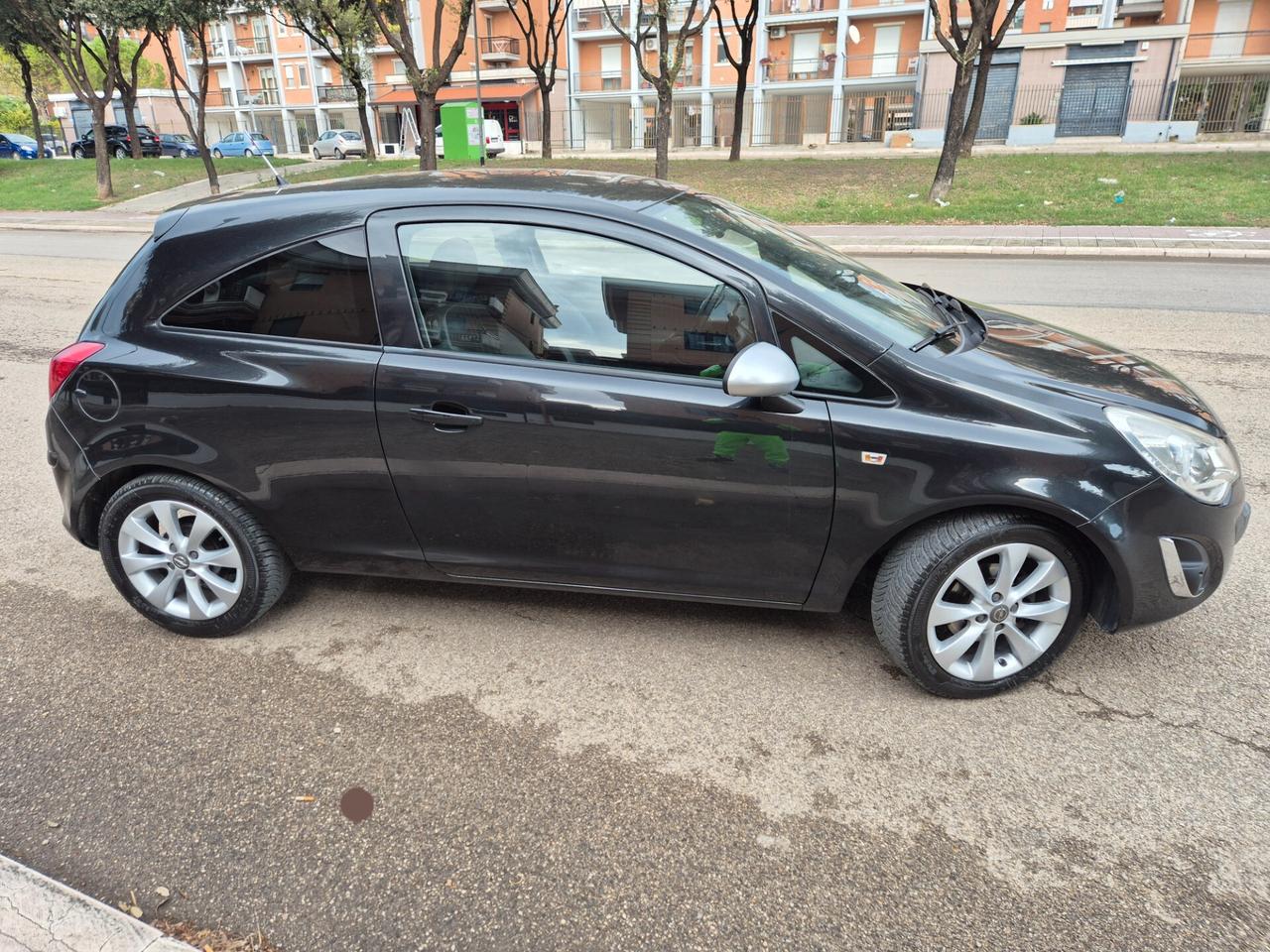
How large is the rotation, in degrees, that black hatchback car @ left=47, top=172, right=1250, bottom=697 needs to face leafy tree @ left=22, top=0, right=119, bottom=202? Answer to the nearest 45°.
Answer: approximately 135° to its left

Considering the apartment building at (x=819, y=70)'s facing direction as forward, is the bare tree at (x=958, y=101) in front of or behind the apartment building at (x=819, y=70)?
in front

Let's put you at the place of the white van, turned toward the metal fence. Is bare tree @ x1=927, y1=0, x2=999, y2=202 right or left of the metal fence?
right

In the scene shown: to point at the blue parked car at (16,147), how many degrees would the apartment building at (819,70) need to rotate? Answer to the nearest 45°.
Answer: approximately 90° to its right

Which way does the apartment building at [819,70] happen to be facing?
toward the camera

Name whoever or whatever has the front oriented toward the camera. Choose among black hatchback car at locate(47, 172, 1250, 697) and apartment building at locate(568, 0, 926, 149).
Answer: the apartment building

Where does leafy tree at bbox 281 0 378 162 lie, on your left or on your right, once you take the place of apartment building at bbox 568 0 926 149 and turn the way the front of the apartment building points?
on your right

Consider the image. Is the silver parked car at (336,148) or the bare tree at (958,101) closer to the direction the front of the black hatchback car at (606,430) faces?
the bare tree

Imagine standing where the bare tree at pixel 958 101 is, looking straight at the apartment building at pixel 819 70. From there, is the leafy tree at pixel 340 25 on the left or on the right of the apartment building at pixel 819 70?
left

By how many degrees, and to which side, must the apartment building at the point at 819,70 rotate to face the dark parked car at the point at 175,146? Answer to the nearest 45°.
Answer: approximately 90° to its right

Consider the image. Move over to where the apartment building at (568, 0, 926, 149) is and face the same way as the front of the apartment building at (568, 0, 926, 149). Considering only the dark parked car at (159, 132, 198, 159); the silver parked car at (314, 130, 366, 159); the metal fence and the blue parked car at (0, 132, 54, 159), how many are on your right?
3

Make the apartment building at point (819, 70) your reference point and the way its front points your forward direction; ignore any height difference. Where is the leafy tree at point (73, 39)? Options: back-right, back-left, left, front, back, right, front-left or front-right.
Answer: front-right

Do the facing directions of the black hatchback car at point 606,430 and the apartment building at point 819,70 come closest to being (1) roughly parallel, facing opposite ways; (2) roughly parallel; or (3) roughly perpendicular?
roughly perpendicular

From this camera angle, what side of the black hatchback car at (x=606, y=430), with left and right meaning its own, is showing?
right

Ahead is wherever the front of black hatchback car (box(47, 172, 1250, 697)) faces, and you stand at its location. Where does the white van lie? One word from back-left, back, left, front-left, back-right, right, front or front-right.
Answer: left
